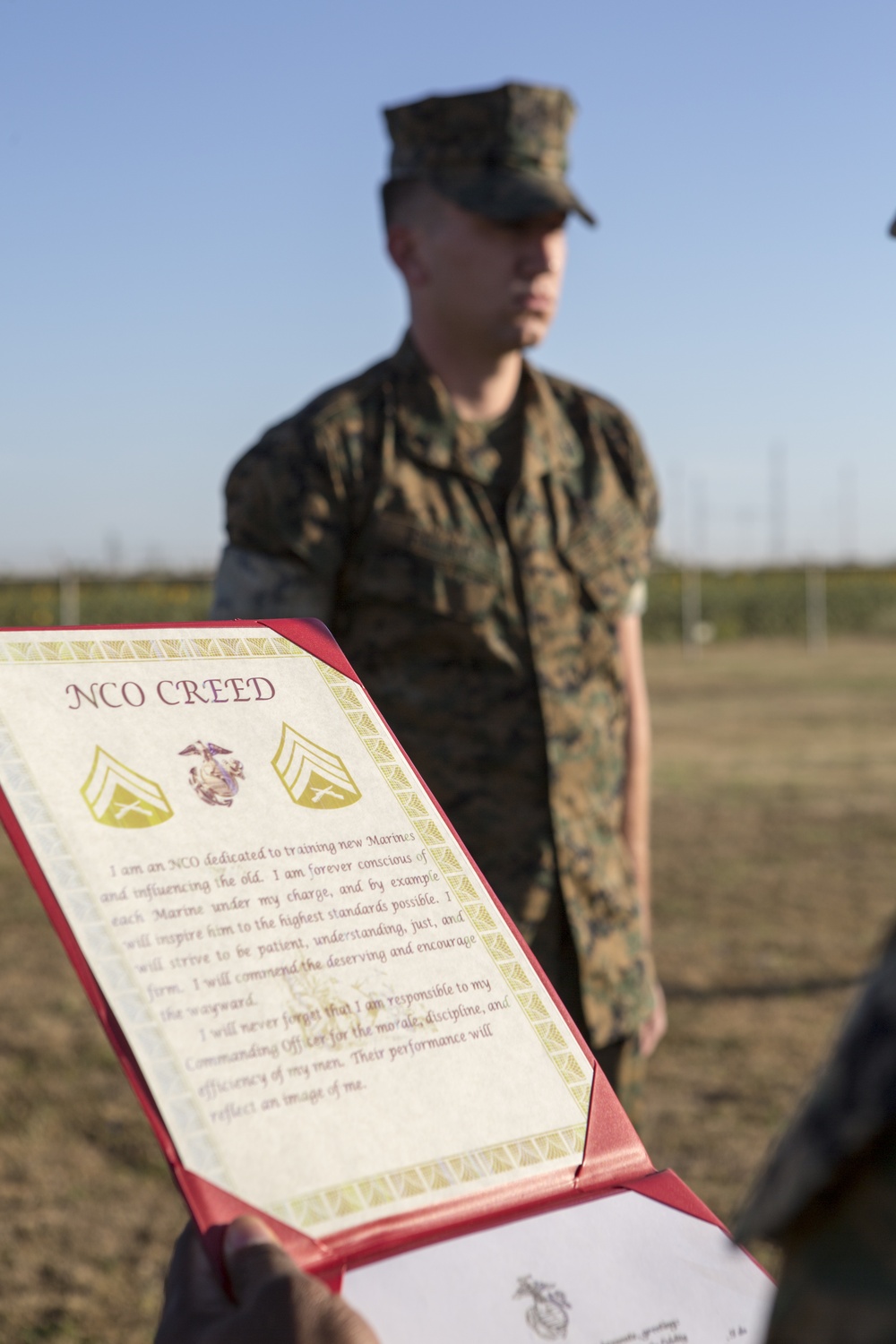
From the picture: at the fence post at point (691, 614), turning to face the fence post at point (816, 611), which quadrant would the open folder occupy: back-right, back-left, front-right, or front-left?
back-right

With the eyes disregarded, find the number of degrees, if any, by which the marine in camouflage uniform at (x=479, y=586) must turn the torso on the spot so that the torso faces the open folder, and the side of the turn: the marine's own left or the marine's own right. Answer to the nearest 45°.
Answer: approximately 45° to the marine's own right

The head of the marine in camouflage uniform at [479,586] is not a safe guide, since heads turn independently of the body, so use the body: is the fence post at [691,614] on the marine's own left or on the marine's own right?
on the marine's own left

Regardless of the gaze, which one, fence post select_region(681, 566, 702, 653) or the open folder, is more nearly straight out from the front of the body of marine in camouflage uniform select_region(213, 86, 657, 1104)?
the open folder

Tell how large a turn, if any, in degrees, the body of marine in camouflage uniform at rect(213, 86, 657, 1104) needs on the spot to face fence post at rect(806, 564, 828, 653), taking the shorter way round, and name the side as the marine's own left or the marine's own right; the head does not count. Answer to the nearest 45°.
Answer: approximately 135° to the marine's own left

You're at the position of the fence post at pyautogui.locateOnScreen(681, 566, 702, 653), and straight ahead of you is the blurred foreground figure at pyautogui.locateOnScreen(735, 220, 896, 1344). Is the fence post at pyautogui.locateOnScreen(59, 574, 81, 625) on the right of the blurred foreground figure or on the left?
right

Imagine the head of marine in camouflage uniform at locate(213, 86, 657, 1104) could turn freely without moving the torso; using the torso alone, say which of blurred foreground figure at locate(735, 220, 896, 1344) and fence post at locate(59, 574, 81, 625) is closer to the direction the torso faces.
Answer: the blurred foreground figure
